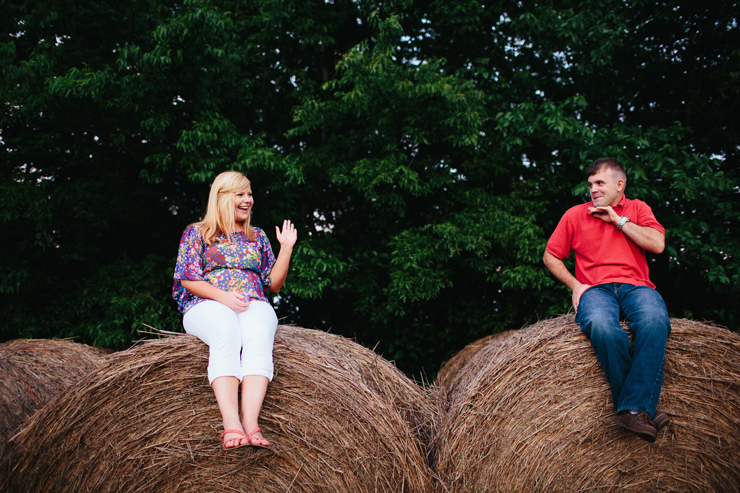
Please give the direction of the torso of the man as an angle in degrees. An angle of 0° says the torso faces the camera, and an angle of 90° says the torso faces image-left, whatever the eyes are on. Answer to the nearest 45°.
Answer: approximately 0°

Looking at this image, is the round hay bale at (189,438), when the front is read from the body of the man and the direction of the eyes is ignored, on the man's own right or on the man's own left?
on the man's own right

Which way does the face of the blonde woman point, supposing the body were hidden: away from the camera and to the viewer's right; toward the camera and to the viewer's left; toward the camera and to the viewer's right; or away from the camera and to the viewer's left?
toward the camera and to the viewer's right

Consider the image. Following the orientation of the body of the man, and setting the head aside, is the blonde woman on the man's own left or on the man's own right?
on the man's own right
